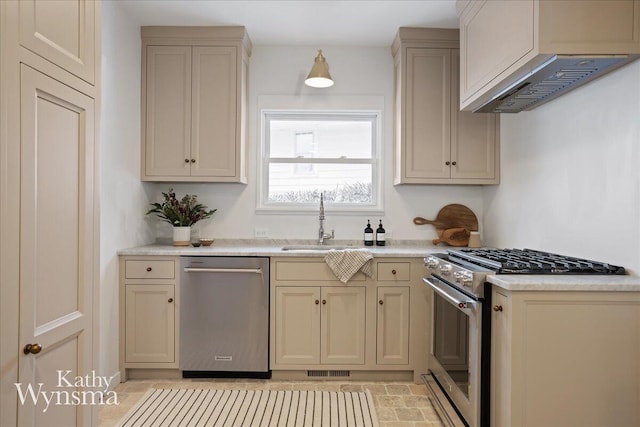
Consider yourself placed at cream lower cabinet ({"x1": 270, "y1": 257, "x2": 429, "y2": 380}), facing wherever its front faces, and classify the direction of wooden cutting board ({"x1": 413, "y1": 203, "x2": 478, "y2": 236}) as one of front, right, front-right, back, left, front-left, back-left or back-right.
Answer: back-left

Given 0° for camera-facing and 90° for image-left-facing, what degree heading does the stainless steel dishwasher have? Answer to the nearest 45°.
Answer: approximately 0°

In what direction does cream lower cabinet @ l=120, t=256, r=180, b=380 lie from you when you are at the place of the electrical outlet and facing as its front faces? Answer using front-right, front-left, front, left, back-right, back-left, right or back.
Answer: front-right

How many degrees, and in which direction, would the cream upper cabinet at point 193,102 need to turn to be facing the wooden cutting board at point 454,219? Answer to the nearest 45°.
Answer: approximately 90° to its left

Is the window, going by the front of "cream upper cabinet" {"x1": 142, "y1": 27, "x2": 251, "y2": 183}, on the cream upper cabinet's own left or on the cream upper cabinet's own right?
on the cream upper cabinet's own left

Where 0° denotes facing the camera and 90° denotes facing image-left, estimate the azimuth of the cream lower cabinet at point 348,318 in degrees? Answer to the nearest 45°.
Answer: approximately 0°

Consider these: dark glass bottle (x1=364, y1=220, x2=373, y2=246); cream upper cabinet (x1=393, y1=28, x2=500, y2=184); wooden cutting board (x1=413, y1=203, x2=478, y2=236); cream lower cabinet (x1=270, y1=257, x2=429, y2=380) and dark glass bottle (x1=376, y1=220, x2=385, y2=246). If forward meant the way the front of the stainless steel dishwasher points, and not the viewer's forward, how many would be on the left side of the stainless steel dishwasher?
5

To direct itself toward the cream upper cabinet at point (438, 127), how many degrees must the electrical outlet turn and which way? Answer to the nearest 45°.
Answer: approximately 90° to its left

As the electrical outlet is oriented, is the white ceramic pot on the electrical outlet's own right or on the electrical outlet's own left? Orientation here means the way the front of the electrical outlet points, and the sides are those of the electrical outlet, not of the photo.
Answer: on the electrical outlet's own right

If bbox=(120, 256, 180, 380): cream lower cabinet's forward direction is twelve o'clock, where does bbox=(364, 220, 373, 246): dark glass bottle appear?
The dark glass bottle is roughly at 9 o'clock from the cream lower cabinet.

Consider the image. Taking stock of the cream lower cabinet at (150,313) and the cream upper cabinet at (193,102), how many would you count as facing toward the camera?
2
